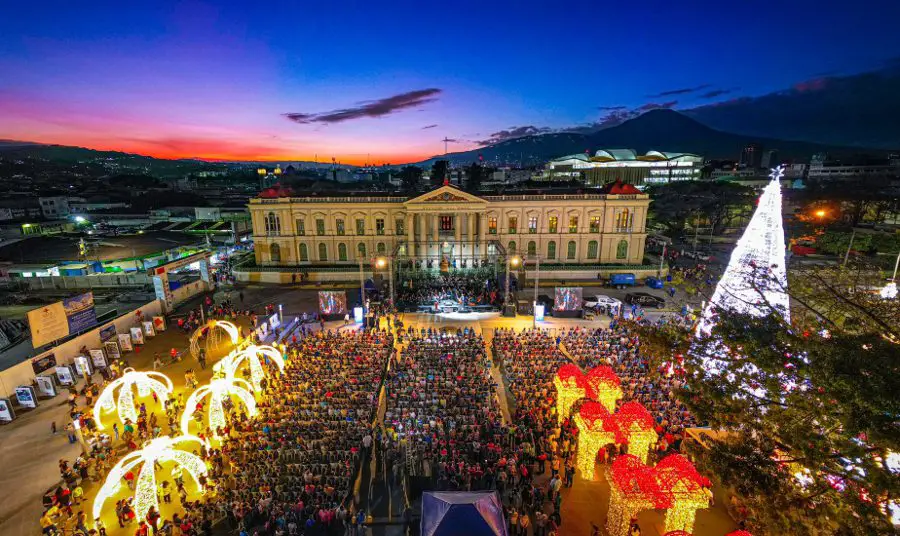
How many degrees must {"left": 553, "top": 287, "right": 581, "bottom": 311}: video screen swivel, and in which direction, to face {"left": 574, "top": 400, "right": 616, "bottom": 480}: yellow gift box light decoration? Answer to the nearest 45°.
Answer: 0° — it already faces it

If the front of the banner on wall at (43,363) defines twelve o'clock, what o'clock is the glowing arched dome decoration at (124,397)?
The glowing arched dome decoration is roughly at 1 o'clock from the banner on wall.

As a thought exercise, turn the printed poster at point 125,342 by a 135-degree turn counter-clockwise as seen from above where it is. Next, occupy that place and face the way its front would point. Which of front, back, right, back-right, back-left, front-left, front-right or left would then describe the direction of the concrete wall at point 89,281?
front

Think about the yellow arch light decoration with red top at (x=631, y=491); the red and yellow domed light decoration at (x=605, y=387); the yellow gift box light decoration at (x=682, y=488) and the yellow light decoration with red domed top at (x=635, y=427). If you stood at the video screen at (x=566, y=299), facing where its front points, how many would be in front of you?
4

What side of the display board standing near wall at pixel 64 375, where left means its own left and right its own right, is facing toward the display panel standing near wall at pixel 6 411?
right

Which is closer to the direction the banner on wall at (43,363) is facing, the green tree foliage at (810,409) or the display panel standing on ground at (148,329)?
the green tree foliage

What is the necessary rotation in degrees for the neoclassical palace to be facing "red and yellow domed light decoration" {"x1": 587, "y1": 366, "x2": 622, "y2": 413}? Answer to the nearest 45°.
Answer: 0° — it already faces it

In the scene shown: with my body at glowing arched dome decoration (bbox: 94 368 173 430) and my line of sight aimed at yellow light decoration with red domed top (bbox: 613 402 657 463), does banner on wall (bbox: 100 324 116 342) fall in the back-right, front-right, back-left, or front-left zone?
back-left

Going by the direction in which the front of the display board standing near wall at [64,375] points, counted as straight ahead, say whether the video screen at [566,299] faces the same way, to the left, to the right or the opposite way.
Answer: to the right

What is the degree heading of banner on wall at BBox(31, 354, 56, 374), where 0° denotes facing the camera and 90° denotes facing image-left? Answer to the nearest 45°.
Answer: approximately 315°

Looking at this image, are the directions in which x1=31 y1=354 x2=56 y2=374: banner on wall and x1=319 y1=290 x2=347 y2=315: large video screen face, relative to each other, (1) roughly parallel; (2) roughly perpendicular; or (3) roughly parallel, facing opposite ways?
roughly perpendicular

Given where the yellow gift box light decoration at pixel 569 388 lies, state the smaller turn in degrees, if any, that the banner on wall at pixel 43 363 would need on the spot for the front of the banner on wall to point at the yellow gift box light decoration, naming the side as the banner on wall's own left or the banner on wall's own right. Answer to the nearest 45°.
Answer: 0° — it already faces it

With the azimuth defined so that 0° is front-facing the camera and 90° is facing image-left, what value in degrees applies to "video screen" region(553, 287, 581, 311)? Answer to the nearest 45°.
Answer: approximately 0°

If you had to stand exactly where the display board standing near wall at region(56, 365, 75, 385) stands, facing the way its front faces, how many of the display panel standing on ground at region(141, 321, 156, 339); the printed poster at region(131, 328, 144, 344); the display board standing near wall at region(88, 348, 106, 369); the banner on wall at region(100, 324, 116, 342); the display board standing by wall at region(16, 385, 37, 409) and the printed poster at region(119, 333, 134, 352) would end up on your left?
5

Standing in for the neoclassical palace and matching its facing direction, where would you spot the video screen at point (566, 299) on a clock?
The video screen is roughly at 11 o'clock from the neoclassical palace.

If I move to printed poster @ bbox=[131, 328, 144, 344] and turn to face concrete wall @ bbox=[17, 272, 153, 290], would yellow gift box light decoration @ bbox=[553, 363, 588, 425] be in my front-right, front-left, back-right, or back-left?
back-right

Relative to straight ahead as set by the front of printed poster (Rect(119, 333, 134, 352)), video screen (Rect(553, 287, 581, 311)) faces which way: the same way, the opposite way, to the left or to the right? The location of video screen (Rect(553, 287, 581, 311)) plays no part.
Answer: to the right
